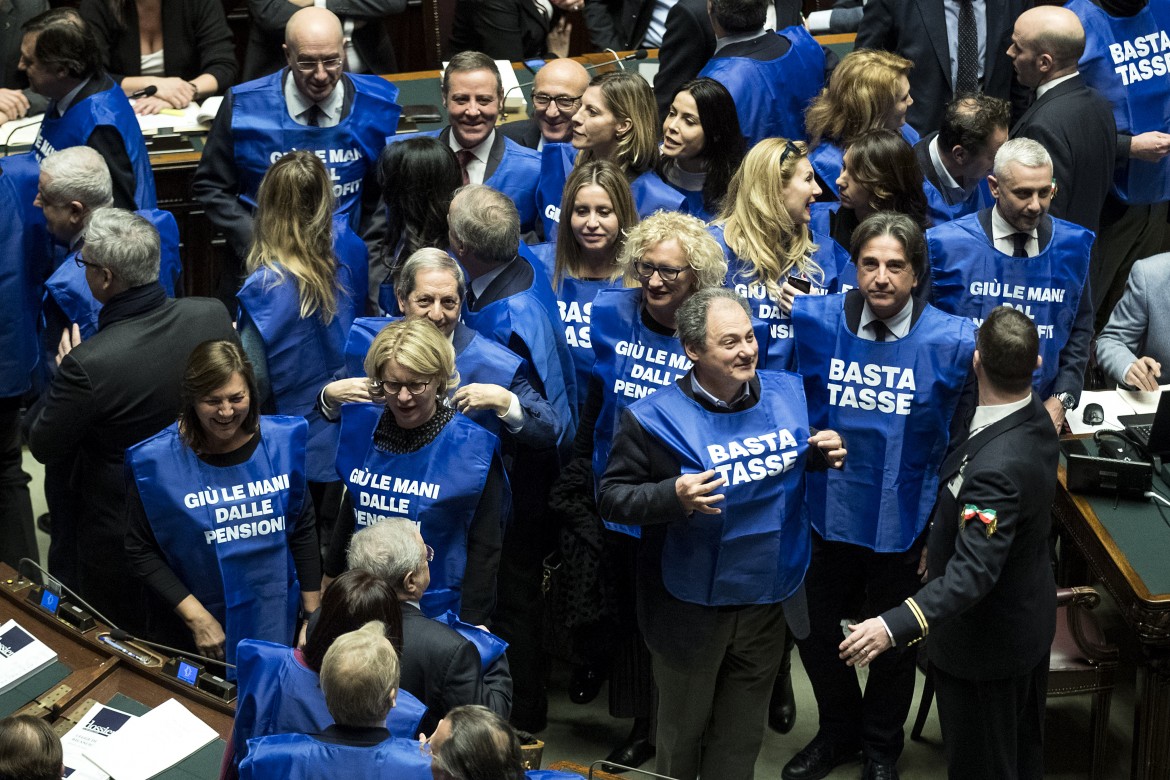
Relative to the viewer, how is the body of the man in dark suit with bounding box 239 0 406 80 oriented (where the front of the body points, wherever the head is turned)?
toward the camera

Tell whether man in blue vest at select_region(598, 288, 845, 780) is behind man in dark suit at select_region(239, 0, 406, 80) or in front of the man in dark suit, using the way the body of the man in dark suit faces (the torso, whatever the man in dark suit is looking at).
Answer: in front

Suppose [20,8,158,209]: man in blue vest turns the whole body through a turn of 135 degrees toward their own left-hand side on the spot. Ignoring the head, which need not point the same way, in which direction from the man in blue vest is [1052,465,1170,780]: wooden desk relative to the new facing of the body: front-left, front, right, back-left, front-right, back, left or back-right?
front

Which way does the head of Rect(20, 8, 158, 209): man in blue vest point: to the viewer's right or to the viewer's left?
to the viewer's left

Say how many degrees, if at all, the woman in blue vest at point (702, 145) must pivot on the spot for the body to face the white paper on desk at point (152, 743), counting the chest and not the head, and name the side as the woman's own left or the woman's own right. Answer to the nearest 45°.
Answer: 0° — they already face it

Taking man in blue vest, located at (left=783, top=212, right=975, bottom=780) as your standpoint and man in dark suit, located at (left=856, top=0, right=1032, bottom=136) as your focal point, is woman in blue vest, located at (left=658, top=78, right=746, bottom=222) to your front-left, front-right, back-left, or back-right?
front-left

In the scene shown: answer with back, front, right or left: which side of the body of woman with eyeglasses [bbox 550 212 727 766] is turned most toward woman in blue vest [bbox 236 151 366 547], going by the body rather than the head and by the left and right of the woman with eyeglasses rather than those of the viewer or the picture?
right

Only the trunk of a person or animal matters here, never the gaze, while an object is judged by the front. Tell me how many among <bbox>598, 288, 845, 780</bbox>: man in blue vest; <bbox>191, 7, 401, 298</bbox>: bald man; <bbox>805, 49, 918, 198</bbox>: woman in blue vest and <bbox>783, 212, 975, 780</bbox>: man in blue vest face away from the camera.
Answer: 0

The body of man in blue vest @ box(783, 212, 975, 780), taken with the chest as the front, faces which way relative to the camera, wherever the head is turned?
toward the camera

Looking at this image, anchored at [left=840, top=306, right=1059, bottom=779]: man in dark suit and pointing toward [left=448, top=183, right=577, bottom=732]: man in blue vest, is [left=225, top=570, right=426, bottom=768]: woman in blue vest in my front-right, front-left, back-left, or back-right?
front-left

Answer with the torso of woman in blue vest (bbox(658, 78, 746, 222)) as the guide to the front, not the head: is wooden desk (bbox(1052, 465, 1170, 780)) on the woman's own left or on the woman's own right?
on the woman's own left

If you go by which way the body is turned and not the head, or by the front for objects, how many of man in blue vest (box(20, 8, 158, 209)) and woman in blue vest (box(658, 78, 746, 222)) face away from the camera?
0

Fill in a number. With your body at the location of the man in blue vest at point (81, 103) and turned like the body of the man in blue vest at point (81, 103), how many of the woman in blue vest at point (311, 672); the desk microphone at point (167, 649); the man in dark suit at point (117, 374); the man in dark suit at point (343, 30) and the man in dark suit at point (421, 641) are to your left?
4

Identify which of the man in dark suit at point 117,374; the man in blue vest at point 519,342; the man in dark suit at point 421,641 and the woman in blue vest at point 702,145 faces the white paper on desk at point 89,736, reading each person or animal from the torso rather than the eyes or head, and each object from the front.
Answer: the woman in blue vest

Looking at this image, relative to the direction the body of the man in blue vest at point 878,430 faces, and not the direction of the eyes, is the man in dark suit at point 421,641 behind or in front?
in front

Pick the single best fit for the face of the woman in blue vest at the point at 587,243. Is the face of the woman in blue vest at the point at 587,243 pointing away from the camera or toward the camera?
toward the camera

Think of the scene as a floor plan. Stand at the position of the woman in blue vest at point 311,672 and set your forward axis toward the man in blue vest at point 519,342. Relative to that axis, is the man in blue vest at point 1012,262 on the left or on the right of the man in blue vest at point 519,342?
right
